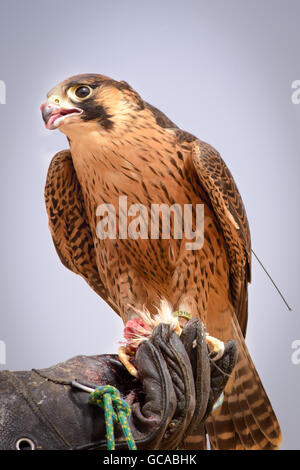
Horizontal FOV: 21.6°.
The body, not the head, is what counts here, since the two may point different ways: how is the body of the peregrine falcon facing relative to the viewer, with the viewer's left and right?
facing the viewer and to the left of the viewer
